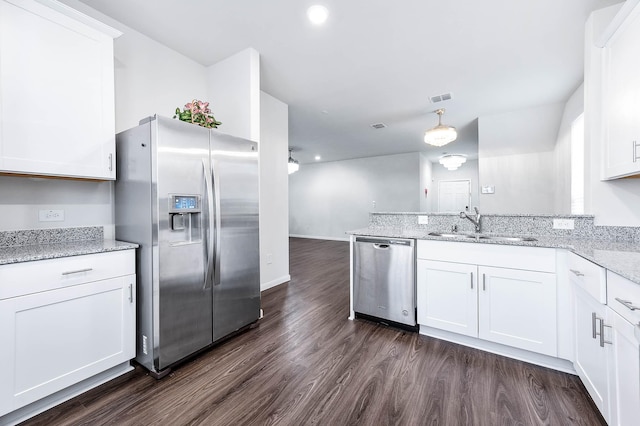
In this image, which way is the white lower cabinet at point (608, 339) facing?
to the viewer's left

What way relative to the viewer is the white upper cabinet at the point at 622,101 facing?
to the viewer's left

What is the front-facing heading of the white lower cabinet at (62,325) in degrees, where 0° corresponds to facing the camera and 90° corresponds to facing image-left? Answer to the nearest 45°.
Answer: approximately 315°

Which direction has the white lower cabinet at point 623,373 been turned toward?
to the viewer's left

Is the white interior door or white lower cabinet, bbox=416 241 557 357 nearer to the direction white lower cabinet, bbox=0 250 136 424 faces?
the white lower cabinet

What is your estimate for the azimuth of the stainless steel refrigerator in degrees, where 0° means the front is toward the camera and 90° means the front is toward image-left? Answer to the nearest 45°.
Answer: approximately 315°
